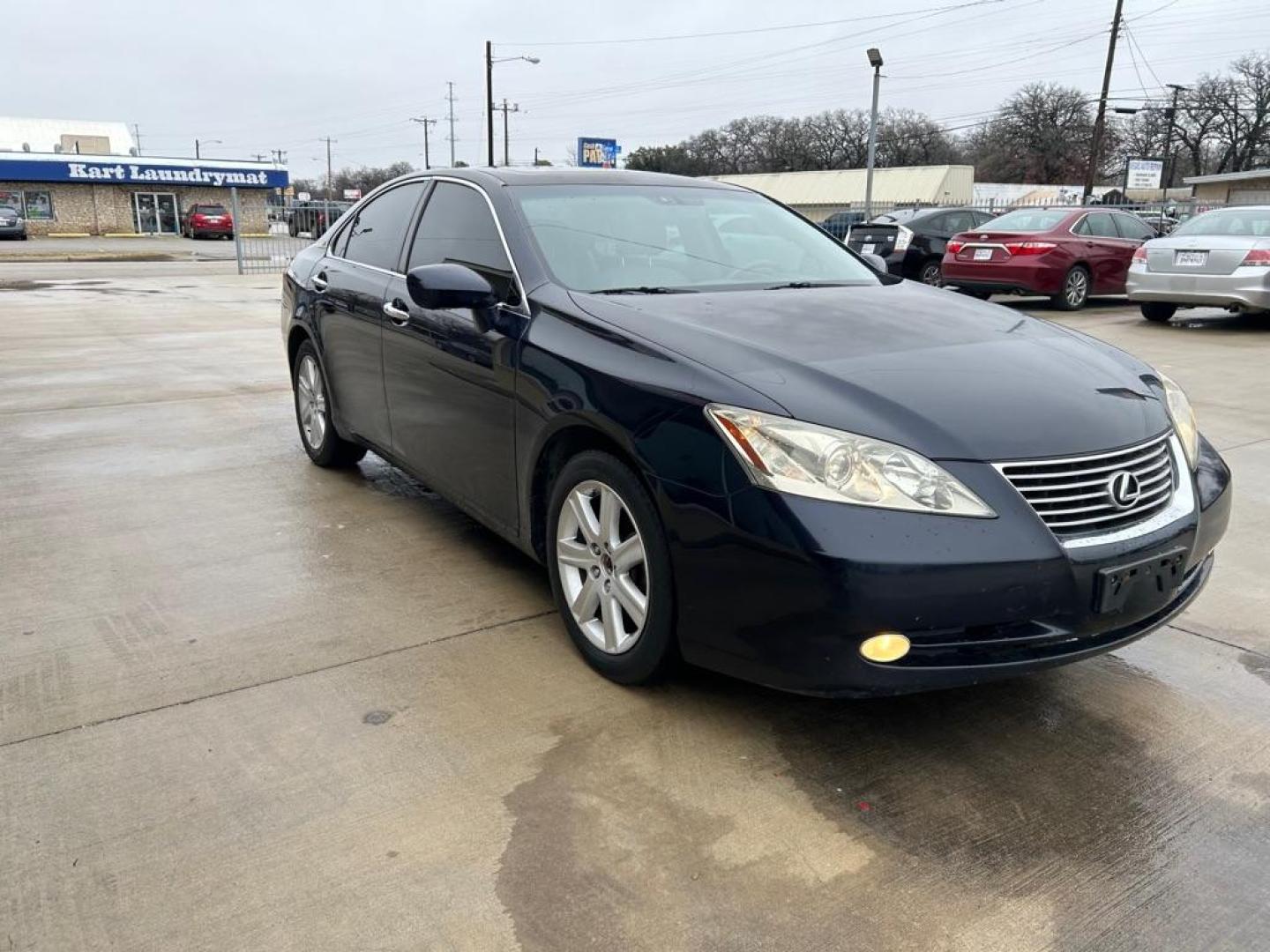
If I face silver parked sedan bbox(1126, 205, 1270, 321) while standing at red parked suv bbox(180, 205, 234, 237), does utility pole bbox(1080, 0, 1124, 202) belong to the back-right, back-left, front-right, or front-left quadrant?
front-left

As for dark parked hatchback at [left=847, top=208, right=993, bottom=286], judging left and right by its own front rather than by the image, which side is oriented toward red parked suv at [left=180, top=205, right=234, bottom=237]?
left

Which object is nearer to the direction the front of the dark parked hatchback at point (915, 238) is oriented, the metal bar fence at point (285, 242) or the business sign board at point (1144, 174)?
the business sign board

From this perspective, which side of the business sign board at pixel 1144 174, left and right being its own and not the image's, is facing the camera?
front

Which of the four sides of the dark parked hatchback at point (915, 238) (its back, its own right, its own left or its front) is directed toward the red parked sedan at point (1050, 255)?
right

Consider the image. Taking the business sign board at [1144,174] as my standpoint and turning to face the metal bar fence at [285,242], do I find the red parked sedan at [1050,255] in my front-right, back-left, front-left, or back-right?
front-left

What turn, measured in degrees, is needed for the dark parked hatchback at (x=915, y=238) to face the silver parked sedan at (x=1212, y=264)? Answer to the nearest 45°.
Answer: approximately 90° to its right

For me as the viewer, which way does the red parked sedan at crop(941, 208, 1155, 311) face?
facing away from the viewer and to the right of the viewer

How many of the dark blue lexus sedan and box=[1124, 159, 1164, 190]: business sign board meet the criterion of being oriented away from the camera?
0

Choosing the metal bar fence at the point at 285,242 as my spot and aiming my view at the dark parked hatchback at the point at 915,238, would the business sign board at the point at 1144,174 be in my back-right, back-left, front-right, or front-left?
front-left
